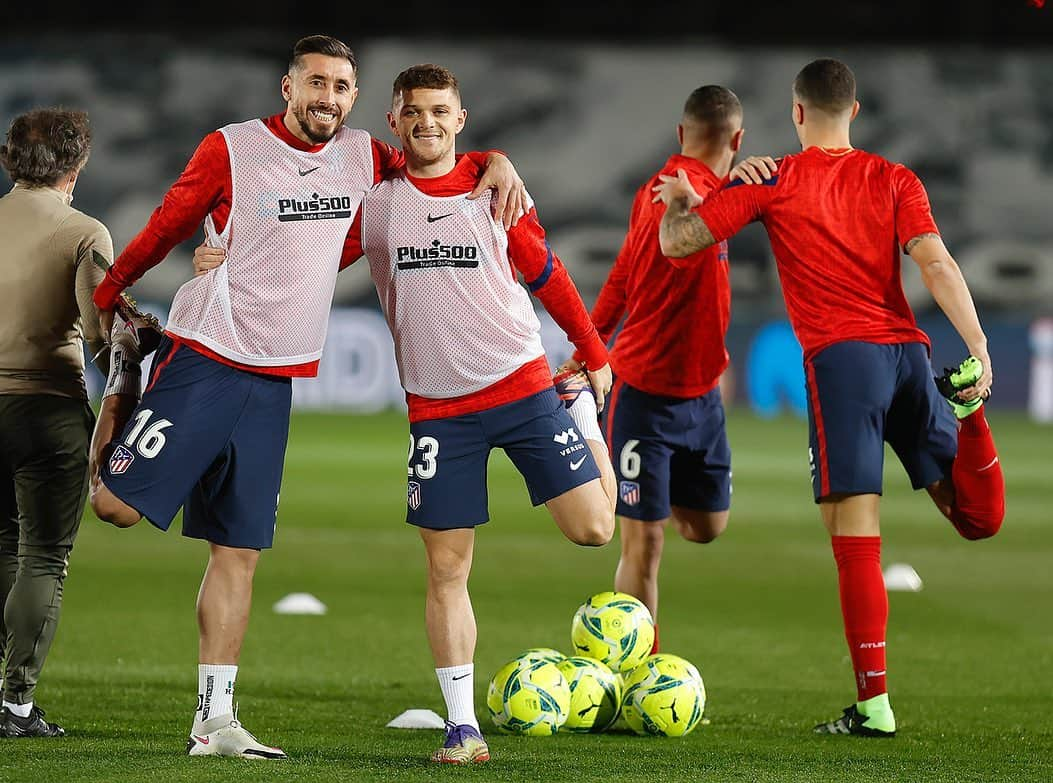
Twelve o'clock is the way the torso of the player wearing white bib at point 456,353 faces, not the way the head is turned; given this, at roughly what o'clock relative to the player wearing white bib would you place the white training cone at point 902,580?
The white training cone is roughly at 7 o'clock from the player wearing white bib.

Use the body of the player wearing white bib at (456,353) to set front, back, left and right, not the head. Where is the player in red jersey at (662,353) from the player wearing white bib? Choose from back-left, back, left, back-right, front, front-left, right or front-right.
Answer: back-left

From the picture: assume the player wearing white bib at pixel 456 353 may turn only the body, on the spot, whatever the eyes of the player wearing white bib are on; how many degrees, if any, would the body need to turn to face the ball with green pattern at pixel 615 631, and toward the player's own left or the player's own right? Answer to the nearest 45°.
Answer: approximately 135° to the player's own left

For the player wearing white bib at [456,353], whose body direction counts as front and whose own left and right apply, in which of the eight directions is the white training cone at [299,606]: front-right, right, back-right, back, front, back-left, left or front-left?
back

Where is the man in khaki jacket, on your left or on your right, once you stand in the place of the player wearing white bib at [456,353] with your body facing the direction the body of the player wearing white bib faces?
on your right

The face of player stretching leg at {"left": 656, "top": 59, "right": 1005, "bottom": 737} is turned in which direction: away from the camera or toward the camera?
away from the camera

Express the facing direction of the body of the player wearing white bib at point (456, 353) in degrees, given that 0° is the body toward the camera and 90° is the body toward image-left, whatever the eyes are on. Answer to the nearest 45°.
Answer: approximately 0°
